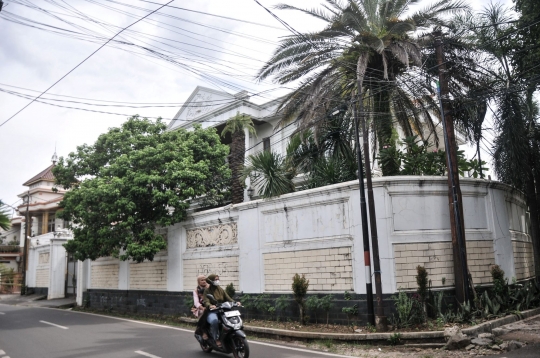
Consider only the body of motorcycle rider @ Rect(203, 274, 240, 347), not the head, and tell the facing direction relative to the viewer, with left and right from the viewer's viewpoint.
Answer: facing the viewer and to the right of the viewer

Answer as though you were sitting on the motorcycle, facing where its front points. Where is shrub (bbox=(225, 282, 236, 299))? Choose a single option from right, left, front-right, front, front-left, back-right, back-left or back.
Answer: back-left

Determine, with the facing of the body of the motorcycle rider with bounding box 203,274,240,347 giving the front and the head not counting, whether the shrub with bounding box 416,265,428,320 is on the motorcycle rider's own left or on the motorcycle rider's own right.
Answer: on the motorcycle rider's own left

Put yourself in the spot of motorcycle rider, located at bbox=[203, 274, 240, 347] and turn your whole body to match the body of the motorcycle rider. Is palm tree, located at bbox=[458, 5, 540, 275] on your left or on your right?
on your left

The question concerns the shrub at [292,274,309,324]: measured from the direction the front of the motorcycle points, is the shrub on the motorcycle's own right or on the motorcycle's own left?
on the motorcycle's own left

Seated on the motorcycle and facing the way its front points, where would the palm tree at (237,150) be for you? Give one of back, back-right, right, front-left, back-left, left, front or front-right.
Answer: back-left

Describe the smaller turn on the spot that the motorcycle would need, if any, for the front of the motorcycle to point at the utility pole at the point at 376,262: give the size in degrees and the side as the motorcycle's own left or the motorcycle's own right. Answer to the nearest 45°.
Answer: approximately 90° to the motorcycle's own left

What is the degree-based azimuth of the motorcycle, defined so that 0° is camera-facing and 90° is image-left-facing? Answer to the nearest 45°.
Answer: approximately 315°

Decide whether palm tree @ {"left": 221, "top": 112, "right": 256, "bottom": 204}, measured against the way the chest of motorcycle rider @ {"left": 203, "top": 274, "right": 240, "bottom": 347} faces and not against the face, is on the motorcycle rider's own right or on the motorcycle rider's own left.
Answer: on the motorcycle rider's own left
